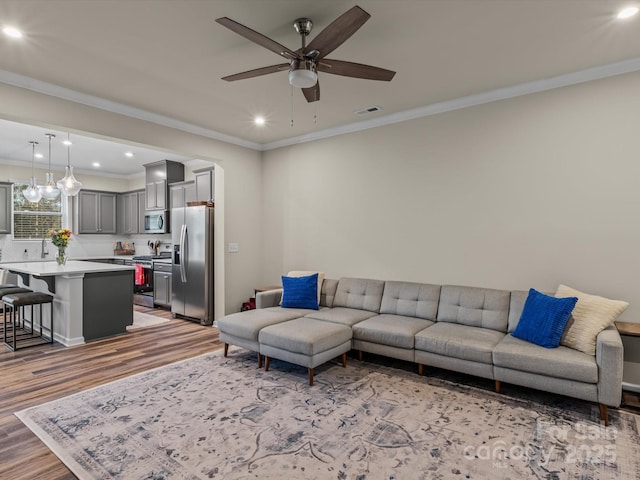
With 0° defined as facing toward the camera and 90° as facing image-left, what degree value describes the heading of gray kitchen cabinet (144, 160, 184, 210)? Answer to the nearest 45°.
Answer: approximately 45°

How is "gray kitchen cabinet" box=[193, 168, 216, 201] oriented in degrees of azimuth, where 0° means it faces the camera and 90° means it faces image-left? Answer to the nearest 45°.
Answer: approximately 45°

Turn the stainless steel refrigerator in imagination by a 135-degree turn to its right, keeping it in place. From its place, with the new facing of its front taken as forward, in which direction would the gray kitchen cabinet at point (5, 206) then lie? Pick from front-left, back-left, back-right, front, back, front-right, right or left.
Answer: front-left

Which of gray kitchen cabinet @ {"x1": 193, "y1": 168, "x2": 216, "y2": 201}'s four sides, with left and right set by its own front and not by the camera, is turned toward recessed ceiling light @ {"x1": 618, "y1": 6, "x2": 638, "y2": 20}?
left

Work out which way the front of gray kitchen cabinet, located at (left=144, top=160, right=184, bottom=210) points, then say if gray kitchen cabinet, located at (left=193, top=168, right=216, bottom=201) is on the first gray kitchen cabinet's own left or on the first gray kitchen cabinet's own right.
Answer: on the first gray kitchen cabinet's own left

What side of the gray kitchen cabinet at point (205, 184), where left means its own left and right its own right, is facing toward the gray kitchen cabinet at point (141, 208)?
right

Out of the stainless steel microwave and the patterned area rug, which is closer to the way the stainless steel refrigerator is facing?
the patterned area rug

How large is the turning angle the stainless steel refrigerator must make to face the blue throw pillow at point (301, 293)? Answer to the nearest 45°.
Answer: approximately 90° to its left
